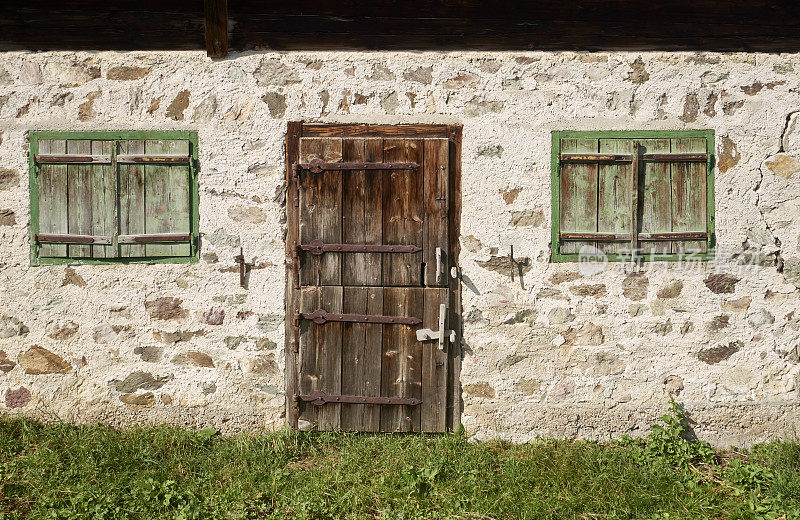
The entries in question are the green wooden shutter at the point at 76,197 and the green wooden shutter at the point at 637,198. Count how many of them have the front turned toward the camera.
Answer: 2

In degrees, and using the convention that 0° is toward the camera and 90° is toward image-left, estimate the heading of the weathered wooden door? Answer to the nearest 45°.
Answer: approximately 0°

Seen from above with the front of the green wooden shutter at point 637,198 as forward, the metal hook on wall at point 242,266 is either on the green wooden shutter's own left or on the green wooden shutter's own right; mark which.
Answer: on the green wooden shutter's own right

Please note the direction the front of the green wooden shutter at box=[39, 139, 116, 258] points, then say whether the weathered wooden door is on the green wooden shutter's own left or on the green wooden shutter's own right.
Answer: on the green wooden shutter's own left

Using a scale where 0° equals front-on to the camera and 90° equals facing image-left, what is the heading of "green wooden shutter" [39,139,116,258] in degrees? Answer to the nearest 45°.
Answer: approximately 0°

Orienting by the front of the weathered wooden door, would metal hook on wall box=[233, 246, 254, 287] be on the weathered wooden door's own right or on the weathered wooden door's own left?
on the weathered wooden door's own right
